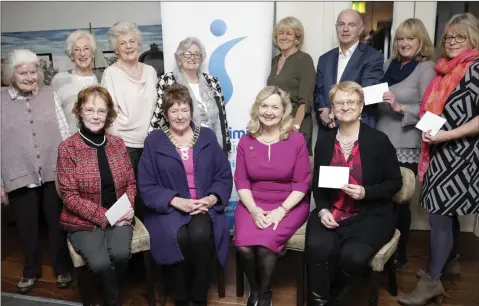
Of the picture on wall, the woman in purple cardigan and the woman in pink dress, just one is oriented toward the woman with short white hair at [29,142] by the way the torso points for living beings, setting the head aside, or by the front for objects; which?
the picture on wall

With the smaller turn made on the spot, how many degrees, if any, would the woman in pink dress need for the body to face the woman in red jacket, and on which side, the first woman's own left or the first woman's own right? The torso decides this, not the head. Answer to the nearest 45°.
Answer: approximately 90° to the first woman's own right

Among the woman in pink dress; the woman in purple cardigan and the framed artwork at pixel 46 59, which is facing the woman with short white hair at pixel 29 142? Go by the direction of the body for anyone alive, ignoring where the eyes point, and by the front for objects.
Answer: the framed artwork

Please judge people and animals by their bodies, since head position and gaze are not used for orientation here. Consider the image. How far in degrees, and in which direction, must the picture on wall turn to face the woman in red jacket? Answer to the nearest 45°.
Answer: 0° — it already faces them

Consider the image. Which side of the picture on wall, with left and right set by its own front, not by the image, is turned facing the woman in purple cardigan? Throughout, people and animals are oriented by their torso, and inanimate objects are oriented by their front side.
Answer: front

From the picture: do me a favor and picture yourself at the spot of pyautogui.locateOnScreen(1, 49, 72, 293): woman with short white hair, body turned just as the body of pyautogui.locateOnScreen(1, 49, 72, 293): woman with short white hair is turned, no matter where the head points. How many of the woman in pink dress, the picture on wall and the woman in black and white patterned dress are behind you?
1

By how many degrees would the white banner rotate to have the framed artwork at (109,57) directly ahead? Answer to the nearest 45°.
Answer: approximately 135° to its right

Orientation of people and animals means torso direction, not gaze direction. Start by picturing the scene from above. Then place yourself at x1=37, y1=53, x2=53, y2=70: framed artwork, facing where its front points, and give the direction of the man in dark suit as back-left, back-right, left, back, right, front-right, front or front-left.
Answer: front-left

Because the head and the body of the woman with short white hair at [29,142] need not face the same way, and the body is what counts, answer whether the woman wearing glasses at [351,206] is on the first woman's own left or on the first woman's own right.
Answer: on the first woman's own left
